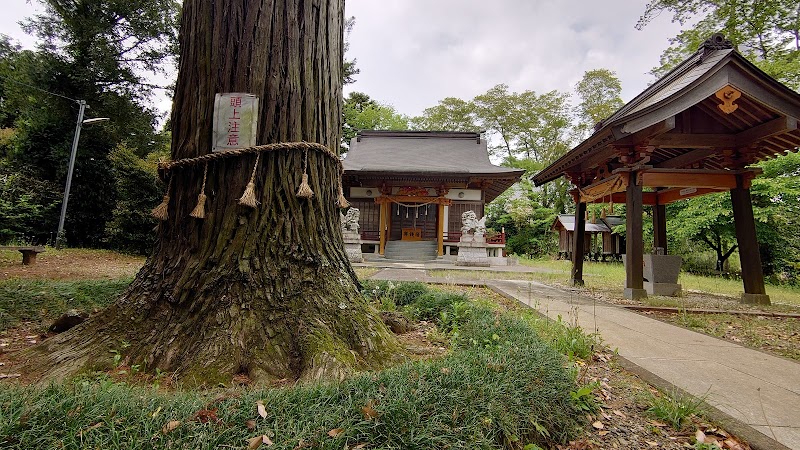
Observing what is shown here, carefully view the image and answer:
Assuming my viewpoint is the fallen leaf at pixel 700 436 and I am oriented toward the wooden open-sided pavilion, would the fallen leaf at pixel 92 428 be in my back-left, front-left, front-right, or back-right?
back-left

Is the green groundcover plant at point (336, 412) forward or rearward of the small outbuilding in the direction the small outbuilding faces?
forward

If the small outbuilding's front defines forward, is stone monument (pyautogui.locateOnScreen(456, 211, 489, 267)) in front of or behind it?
in front

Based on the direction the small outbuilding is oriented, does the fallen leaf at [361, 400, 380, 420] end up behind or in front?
in front

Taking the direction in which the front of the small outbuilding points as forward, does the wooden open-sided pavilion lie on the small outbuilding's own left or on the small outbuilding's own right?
on the small outbuilding's own left
